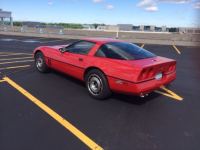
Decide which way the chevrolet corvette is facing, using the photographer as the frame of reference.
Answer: facing away from the viewer and to the left of the viewer
